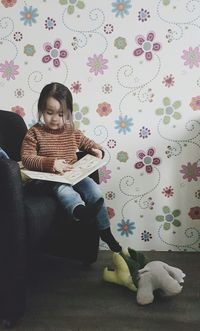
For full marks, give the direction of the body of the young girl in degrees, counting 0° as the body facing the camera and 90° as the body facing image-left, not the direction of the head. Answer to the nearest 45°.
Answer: approximately 315°

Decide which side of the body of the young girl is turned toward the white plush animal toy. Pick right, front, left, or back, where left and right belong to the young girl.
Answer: front
